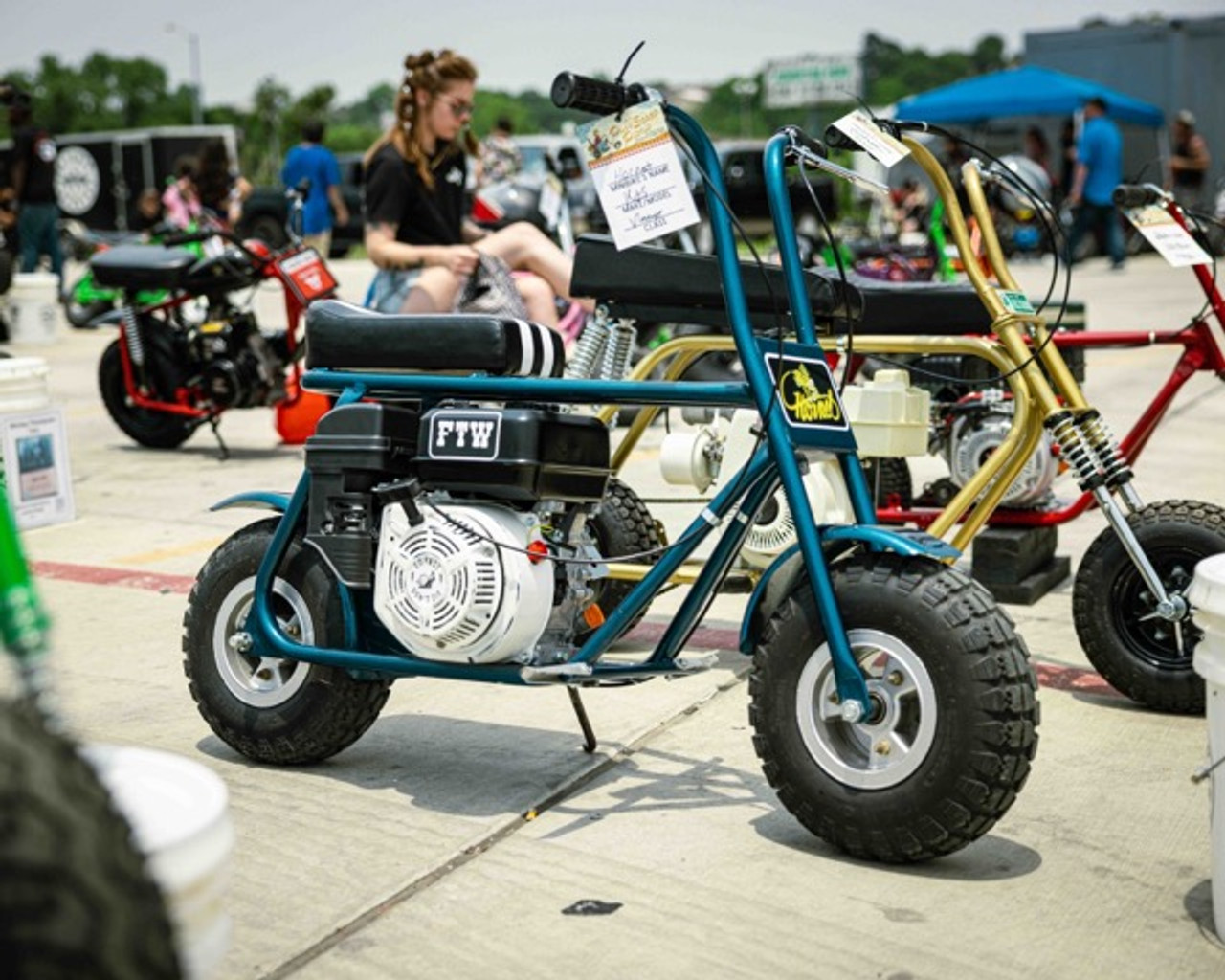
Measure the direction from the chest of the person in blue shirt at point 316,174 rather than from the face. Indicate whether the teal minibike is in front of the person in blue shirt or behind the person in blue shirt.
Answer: behind

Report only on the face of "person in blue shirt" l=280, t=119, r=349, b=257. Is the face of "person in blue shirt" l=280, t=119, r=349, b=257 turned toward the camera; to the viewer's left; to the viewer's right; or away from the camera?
away from the camera

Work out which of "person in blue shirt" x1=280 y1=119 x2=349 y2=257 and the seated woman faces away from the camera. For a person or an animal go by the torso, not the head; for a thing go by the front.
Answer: the person in blue shirt

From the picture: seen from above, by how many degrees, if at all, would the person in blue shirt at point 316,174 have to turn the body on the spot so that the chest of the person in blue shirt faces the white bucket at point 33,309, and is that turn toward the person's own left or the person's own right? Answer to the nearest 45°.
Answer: approximately 135° to the person's own left

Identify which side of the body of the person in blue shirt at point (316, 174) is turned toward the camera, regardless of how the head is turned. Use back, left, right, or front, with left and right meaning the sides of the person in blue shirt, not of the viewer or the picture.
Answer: back

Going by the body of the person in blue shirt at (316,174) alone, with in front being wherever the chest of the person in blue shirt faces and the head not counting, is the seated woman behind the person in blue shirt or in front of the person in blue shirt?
behind

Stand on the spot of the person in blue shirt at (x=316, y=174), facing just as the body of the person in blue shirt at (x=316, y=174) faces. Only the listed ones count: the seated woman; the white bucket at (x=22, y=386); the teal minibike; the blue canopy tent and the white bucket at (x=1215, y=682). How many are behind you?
4

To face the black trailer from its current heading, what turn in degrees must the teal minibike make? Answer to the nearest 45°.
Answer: approximately 135° to its left

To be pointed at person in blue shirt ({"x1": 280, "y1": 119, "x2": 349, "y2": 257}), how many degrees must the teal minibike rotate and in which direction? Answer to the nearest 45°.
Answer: approximately 135° to its left

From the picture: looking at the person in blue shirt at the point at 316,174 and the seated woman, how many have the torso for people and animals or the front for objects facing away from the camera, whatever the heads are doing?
1

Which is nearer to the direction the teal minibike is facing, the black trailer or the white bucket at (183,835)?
the white bucket

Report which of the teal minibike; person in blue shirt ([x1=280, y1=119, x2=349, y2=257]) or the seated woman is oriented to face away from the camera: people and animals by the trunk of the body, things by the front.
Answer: the person in blue shirt

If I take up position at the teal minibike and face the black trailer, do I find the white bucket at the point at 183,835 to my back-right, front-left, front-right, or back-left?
back-left

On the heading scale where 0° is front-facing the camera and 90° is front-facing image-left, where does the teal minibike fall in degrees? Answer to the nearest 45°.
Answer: approximately 315°

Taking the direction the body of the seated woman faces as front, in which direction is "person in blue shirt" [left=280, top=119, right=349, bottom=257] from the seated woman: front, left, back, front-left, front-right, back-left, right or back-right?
back-left
